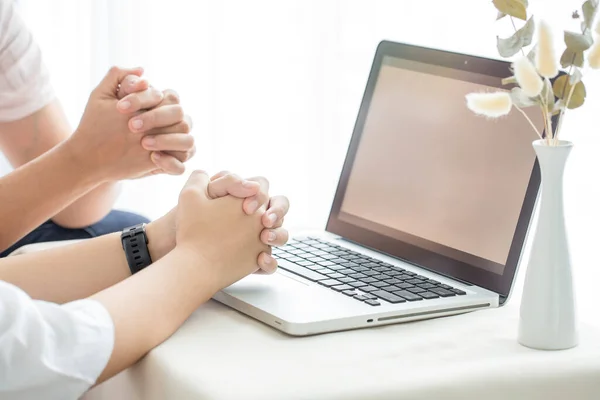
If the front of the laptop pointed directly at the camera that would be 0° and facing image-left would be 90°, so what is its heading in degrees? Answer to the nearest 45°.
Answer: approximately 45°
